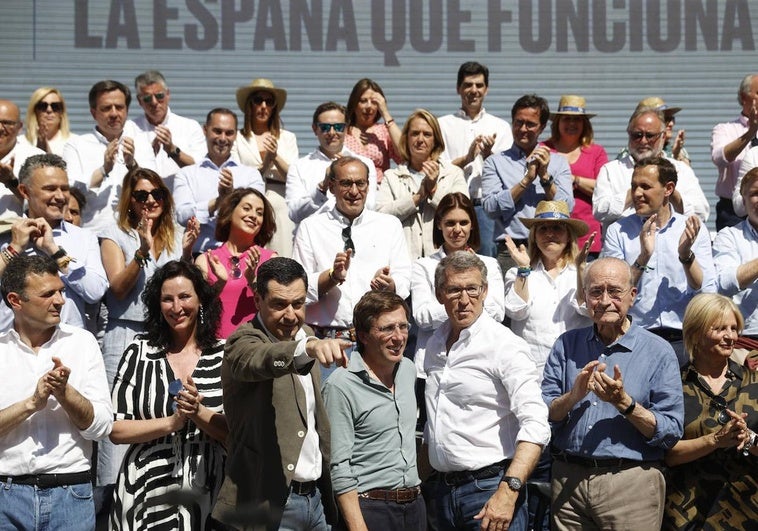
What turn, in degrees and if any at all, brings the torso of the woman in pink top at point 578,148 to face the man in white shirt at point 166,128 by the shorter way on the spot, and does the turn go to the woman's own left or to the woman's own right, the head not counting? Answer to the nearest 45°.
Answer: approximately 90° to the woman's own right

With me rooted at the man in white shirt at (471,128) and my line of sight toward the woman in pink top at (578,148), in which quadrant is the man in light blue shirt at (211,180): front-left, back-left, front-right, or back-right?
back-right

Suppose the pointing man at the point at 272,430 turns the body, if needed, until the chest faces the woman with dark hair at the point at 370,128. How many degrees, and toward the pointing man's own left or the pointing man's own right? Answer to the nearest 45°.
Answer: approximately 135° to the pointing man's own left

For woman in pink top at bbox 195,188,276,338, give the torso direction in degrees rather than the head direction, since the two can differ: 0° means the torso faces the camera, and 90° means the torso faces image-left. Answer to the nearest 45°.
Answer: approximately 0°

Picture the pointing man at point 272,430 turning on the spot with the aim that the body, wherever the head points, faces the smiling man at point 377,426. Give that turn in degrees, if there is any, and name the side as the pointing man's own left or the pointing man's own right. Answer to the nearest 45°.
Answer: approximately 90° to the pointing man's own left

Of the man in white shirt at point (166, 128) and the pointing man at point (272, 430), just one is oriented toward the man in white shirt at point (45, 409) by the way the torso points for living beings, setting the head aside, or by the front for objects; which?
the man in white shirt at point (166, 128)

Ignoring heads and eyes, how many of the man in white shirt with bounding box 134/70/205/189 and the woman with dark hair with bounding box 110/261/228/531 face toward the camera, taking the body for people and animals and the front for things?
2
